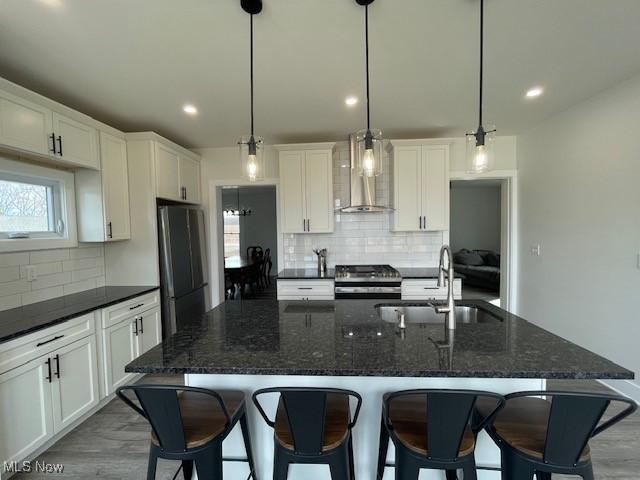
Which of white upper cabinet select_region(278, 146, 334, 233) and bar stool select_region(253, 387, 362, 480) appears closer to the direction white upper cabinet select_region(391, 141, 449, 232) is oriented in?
the bar stool

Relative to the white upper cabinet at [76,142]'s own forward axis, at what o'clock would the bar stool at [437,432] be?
The bar stool is roughly at 1 o'clock from the white upper cabinet.

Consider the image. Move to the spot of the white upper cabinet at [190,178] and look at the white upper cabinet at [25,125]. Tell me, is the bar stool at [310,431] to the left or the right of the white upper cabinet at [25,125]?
left

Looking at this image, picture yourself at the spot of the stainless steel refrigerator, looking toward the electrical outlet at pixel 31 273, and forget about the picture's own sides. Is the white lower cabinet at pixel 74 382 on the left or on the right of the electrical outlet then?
left

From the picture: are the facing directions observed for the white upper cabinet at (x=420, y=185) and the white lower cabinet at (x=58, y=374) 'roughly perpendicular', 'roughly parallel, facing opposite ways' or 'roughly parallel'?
roughly perpendicular

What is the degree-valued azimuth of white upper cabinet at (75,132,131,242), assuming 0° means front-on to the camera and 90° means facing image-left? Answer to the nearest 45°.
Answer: approximately 315°

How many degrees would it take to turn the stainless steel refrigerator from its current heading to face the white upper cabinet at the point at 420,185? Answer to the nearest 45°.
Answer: approximately 45° to its left

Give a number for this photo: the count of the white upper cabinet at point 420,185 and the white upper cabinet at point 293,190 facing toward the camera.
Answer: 2

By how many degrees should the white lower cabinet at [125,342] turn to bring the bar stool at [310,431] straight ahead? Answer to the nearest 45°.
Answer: approximately 45° to its right

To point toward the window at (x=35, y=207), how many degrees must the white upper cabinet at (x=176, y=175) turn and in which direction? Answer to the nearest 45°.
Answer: approximately 90° to its right

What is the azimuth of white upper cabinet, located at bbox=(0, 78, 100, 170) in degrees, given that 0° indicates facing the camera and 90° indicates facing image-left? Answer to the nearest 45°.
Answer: approximately 315°

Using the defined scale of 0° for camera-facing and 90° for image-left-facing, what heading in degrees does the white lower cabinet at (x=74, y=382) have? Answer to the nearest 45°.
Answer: approximately 315°

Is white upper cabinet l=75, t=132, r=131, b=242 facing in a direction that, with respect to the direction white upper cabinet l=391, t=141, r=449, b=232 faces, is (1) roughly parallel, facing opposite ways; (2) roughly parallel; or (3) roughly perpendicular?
roughly perpendicular

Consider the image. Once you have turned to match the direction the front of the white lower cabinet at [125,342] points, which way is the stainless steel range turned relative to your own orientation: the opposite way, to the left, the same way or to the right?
to the right

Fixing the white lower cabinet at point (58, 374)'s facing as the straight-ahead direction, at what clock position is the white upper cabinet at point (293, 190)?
The white upper cabinet is roughly at 10 o'clock from the white lower cabinet.
